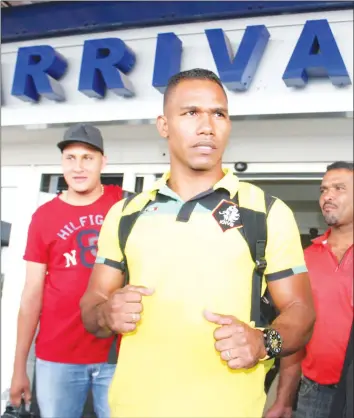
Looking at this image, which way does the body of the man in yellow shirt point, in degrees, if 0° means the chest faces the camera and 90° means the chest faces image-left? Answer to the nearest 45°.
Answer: approximately 0°

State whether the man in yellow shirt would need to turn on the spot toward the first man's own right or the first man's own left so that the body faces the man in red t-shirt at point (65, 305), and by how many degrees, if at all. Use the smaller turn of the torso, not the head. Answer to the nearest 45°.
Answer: approximately 135° to the first man's own right

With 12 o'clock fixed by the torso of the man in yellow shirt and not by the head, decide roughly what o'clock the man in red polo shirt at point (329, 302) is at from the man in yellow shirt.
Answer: The man in red polo shirt is roughly at 7 o'clock from the man in yellow shirt.
